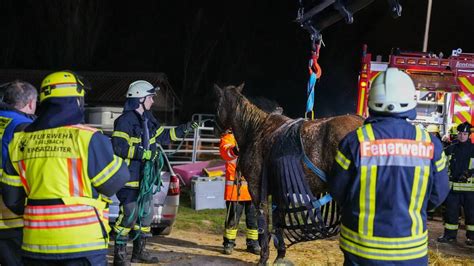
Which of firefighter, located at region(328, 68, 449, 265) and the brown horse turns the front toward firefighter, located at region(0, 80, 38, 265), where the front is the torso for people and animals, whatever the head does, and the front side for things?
the brown horse

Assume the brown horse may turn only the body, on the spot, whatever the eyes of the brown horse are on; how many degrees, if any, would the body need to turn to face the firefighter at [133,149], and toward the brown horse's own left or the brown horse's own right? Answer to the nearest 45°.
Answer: approximately 45° to the brown horse's own right

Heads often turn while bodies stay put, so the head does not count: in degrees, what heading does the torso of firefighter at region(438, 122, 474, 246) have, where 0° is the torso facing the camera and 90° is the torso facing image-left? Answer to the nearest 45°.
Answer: approximately 0°

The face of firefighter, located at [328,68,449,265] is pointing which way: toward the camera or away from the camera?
away from the camera

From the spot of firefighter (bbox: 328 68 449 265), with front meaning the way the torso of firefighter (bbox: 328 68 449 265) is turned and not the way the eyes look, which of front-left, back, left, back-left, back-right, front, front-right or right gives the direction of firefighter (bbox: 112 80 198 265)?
front-left

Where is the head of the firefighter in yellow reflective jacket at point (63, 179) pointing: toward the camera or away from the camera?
away from the camera

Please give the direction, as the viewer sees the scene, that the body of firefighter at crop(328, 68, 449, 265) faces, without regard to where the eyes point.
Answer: away from the camera

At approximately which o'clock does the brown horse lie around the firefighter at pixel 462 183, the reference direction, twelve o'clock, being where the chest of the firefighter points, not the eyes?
The brown horse is roughly at 1 o'clock from the firefighter.
